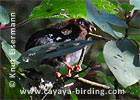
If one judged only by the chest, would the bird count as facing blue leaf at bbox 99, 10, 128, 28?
yes

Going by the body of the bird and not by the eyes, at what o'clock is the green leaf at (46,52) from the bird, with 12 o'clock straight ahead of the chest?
The green leaf is roughly at 3 o'clock from the bird.

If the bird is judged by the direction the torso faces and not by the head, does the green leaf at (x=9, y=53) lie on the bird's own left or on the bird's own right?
on the bird's own right

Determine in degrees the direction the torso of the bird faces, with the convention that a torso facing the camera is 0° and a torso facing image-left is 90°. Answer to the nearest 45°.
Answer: approximately 270°

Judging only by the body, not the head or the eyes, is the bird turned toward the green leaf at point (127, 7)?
no

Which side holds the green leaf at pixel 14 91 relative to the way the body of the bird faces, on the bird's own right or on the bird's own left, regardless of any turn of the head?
on the bird's own right
